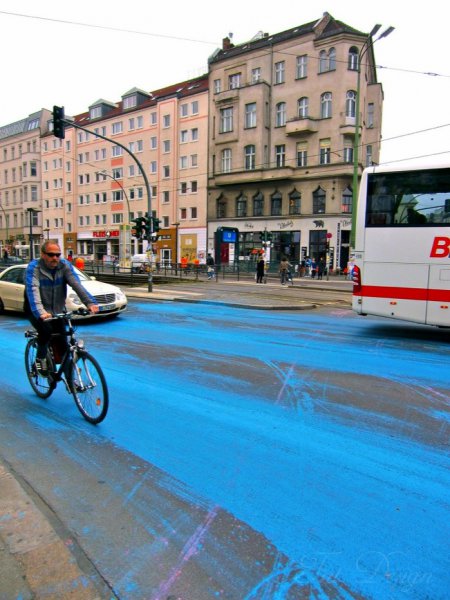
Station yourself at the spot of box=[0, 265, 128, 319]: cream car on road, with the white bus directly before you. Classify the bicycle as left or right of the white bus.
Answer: right

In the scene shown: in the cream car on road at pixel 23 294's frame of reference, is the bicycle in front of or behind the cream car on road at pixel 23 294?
in front

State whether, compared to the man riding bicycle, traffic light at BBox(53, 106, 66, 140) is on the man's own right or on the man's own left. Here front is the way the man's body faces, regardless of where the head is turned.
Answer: on the man's own left

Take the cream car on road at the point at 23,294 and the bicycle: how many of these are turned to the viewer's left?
0

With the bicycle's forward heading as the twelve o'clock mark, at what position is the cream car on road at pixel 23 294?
The cream car on road is roughly at 7 o'clock from the bicycle.

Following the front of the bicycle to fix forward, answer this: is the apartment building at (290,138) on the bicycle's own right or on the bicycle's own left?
on the bicycle's own left

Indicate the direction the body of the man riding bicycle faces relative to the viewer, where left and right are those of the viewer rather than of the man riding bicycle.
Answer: facing the viewer and to the right of the viewer

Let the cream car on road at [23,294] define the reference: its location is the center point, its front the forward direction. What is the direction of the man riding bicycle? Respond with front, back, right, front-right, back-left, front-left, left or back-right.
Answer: front-right

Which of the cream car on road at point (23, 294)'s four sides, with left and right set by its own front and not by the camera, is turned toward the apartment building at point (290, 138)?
left

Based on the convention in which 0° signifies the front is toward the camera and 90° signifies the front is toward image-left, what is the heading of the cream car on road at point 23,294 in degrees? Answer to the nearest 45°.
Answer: approximately 315°

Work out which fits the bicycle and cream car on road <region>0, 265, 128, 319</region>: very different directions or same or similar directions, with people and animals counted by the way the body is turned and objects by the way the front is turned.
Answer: same or similar directions

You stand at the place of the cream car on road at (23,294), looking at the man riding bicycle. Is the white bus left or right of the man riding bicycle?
left

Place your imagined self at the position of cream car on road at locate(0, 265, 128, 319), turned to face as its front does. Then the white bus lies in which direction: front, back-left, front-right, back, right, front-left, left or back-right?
front

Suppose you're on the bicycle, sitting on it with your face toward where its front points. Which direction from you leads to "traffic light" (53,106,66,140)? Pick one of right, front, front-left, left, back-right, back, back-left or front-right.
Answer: back-left
